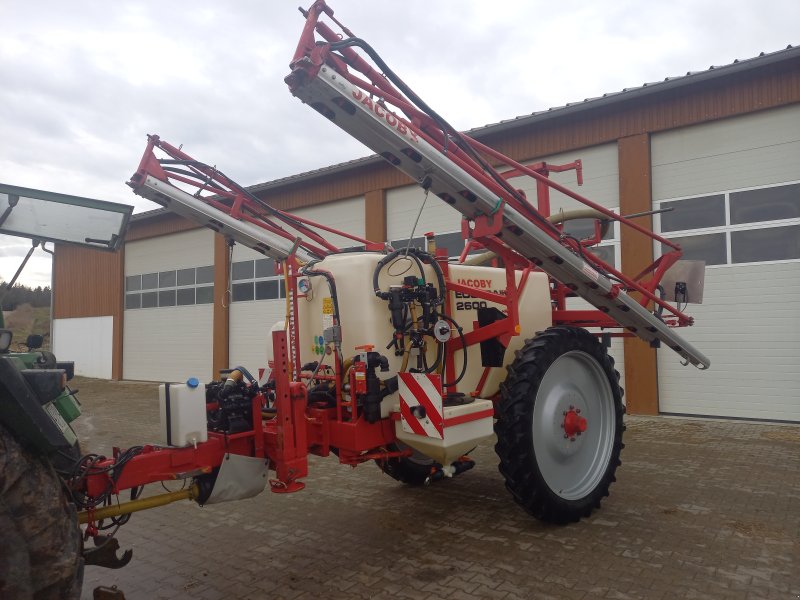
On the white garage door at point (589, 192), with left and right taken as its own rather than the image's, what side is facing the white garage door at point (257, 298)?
right

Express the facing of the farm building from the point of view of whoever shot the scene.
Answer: facing the viewer and to the left of the viewer

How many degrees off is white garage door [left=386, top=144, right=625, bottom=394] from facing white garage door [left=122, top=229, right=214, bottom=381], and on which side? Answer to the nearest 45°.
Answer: approximately 90° to its right

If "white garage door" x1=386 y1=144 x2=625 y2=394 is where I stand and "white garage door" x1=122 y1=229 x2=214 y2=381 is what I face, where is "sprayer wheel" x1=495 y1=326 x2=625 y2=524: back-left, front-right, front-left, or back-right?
back-left

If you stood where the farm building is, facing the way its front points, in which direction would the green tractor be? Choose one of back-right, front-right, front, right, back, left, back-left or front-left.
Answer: front

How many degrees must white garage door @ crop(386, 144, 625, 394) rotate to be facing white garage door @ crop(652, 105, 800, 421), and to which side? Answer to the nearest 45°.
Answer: approximately 90° to its left

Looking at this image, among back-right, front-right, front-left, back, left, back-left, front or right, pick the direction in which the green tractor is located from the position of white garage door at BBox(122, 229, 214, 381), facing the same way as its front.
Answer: front-left

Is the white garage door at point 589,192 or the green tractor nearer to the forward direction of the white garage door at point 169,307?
the green tractor

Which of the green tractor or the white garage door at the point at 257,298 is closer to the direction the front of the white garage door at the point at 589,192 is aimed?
the green tractor

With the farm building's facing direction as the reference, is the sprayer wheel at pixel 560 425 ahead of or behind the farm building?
ahead

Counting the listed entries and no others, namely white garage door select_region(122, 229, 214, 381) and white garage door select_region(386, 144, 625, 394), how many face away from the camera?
0

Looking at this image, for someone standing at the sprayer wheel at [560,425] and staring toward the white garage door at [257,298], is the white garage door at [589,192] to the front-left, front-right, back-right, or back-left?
front-right

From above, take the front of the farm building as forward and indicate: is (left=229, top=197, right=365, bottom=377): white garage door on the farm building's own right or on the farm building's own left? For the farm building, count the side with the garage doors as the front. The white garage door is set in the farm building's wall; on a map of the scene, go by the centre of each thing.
on the farm building's own right
